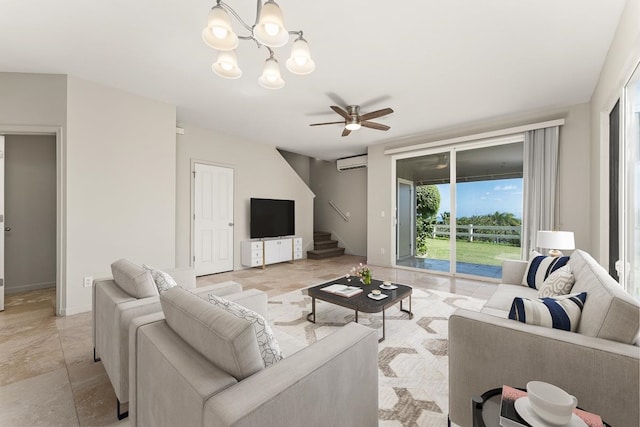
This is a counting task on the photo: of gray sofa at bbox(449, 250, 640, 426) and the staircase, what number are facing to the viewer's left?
1

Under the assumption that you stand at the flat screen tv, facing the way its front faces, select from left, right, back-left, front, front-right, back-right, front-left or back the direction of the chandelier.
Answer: front-right

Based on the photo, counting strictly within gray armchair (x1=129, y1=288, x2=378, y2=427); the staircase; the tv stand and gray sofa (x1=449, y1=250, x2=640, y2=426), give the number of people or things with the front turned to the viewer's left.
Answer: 1

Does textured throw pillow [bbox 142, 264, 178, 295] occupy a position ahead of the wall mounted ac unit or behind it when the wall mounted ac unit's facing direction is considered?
ahead

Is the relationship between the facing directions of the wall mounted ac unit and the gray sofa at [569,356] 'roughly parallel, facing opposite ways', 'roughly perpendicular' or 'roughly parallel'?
roughly perpendicular

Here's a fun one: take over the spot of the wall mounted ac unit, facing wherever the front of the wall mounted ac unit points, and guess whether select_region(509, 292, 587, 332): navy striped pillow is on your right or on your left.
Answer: on your left

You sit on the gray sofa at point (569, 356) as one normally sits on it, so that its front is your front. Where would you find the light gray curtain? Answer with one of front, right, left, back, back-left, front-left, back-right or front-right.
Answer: right

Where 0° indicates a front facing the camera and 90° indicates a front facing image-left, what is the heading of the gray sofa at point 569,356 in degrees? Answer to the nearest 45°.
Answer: approximately 90°

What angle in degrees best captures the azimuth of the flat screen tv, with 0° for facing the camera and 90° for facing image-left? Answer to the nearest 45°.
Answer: approximately 315°

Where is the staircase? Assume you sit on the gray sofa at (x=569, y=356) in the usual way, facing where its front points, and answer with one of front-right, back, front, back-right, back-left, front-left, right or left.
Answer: front-right

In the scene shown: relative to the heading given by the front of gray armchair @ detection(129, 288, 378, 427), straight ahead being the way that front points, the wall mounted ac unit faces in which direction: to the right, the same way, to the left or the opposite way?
the opposite way

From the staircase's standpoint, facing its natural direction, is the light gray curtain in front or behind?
in front

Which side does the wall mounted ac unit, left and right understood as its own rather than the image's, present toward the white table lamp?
left

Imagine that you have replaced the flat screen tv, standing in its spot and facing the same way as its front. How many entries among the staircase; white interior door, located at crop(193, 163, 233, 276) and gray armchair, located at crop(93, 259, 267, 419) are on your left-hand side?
1

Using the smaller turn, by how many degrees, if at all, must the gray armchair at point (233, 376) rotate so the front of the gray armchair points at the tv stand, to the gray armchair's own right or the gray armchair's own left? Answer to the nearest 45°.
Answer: approximately 45° to the gray armchair's own left

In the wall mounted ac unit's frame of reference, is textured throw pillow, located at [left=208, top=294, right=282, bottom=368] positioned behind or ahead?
ahead
